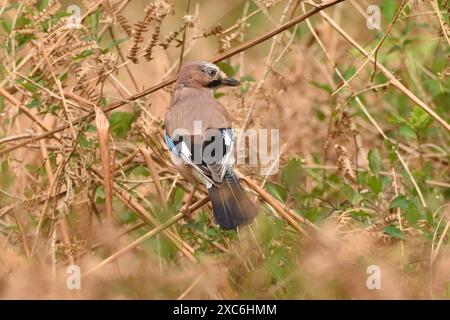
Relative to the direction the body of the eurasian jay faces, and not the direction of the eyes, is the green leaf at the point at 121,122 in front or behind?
in front

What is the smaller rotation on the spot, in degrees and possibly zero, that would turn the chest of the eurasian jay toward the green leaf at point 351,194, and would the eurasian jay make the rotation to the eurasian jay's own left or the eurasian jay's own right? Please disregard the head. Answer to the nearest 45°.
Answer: approximately 135° to the eurasian jay's own right

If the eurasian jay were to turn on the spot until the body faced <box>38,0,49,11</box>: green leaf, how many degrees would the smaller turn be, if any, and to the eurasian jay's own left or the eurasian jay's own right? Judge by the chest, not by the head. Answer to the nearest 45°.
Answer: approximately 45° to the eurasian jay's own left

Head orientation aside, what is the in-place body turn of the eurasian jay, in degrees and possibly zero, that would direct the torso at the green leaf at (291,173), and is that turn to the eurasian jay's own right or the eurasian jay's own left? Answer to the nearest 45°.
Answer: approximately 135° to the eurasian jay's own right

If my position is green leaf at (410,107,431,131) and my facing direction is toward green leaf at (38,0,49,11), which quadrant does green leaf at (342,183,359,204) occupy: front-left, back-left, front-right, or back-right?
front-left

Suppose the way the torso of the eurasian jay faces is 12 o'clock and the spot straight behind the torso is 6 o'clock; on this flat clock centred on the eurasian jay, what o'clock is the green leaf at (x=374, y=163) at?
The green leaf is roughly at 4 o'clock from the eurasian jay.

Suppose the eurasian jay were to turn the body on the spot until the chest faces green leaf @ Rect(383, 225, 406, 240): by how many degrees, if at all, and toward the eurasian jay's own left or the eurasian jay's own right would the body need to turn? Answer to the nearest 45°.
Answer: approximately 135° to the eurasian jay's own right

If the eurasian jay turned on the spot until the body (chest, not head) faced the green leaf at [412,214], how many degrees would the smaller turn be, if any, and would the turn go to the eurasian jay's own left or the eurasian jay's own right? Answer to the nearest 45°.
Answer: approximately 135° to the eurasian jay's own right

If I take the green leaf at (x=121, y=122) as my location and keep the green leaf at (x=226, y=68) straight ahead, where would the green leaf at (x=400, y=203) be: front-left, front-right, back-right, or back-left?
front-right

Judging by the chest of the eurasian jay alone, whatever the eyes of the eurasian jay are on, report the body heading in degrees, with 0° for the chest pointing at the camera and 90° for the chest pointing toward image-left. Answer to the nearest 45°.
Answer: approximately 135°
